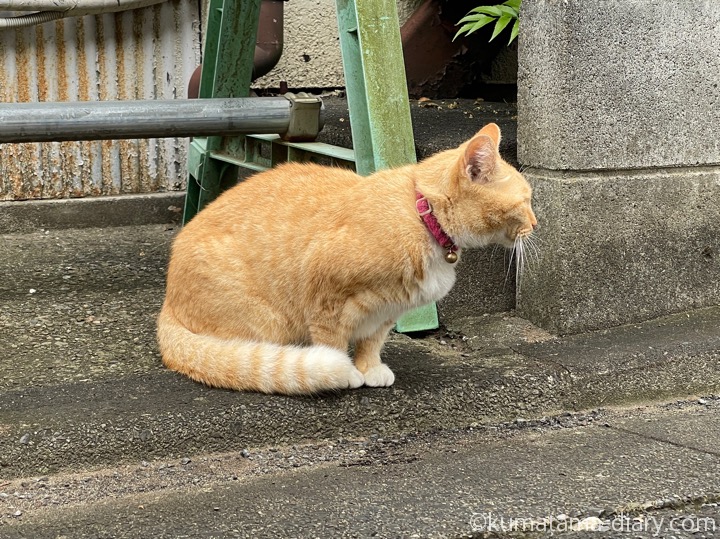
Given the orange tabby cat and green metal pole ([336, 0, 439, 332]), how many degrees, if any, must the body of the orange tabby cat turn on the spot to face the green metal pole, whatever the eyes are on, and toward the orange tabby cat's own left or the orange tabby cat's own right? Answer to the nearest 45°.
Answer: approximately 90° to the orange tabby cat's own left

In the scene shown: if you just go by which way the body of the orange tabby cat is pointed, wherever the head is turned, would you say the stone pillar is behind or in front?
in front

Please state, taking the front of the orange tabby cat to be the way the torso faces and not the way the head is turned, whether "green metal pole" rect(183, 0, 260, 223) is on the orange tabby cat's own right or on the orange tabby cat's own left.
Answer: on the orange tabby cat's own left

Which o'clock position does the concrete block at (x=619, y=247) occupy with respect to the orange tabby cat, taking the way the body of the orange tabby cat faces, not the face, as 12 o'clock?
The concrete block is roughly at 11 o'clock from the orange tabby cat.

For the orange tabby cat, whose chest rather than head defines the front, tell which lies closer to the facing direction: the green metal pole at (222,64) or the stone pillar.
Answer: the stone pillar

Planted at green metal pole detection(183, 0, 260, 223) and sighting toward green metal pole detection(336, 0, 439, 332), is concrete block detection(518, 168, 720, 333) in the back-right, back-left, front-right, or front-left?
front-left

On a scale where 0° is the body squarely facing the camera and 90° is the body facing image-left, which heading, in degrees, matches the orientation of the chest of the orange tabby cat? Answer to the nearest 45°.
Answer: approximately 270°

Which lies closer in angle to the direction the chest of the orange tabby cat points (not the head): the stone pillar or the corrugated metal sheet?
the stone pillar

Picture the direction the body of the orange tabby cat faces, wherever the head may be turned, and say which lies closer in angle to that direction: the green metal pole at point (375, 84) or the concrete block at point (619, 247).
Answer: the concrete block

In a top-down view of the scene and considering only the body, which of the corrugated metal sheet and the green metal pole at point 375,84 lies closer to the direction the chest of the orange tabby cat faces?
the green metal pole
